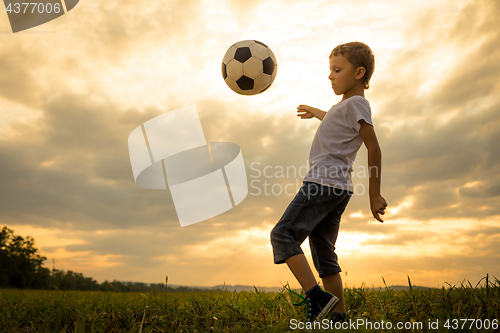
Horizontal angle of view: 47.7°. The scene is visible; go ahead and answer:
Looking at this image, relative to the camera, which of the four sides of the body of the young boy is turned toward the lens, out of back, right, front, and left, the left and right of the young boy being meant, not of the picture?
left

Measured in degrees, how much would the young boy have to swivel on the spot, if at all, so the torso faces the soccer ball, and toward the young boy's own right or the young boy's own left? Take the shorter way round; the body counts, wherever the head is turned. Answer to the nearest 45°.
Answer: approximately 45° to the young boy's own right

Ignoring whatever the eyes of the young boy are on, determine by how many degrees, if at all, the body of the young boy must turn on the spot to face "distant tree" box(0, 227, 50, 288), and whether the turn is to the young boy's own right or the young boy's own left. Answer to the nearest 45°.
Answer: approximately 45° to the young boy's own right

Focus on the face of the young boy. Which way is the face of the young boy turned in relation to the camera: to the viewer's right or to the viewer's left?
to the viewer's left
